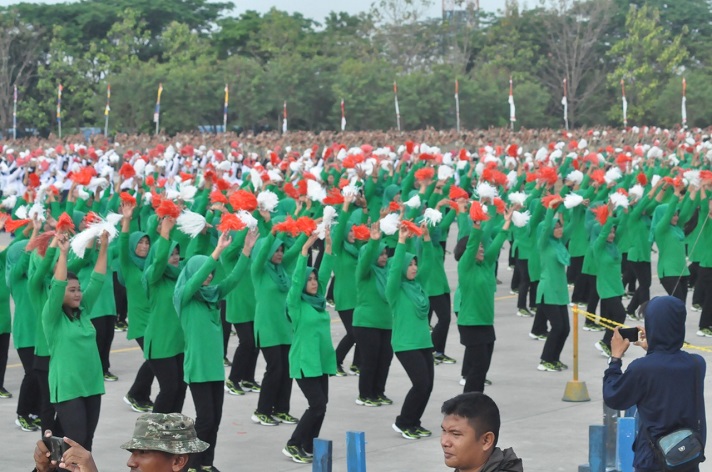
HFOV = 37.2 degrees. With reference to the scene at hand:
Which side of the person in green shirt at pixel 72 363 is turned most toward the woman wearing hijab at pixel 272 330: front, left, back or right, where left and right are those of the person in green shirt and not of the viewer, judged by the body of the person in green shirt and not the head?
left

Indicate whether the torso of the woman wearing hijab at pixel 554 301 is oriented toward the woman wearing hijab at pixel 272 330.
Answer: no

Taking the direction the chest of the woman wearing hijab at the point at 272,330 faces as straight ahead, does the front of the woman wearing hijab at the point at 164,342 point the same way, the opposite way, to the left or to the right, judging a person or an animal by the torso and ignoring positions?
the same way

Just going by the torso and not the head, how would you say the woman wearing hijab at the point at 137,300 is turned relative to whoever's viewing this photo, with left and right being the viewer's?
facing the viewer and to the right of the viewer

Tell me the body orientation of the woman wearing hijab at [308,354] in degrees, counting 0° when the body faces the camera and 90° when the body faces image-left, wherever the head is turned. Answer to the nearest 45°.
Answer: approximately 315°

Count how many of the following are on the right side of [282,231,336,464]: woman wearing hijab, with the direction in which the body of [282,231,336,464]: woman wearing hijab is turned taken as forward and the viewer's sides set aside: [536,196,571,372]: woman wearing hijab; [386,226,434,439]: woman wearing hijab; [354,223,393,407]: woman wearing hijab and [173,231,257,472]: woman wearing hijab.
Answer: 1

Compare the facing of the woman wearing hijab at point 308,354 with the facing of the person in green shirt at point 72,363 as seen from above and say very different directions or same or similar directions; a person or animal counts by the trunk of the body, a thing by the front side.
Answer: same or similar directions

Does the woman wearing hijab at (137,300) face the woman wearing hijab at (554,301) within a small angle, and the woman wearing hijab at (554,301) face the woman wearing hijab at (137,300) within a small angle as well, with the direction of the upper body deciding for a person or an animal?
no

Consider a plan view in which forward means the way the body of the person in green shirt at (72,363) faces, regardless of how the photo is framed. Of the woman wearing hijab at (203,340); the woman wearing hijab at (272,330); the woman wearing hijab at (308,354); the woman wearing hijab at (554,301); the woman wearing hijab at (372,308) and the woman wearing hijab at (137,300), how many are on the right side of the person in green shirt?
0

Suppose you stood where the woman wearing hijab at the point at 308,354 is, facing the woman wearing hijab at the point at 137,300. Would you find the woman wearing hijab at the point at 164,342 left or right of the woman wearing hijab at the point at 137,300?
left

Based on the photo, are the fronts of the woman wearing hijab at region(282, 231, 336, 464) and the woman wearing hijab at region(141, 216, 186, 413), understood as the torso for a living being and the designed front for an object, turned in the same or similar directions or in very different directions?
same or similar directions

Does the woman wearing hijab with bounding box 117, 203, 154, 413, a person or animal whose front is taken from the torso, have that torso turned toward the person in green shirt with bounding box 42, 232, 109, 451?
no

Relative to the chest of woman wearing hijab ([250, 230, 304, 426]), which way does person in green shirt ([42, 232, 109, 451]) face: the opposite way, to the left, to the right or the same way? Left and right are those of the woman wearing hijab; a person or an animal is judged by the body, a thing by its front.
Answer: the same way

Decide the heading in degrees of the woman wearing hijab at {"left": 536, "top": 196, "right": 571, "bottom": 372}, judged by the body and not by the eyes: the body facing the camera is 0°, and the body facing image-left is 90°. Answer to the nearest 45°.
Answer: approximately 315°

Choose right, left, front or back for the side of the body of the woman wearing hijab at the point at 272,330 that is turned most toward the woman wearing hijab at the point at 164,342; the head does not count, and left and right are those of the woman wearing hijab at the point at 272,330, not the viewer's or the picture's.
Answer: right
